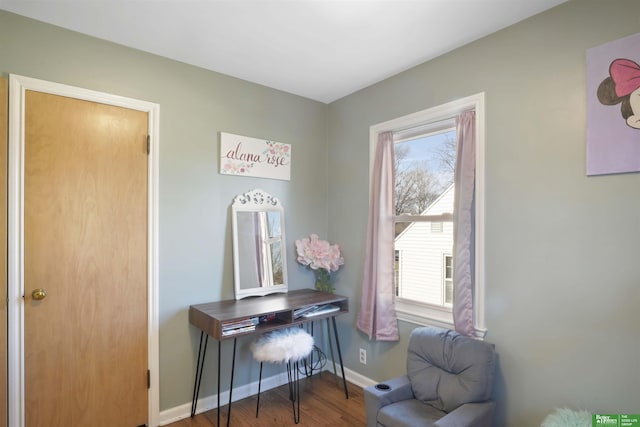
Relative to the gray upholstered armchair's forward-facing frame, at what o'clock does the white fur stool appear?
The white fur stool is roughly at 2 o'clock from the gray upholstered armchair.

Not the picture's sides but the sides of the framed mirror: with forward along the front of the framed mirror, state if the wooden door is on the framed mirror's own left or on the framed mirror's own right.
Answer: on the framed mirror's own right

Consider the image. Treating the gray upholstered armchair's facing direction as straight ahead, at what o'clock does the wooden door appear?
The wooden door is roughly at 1 o'clock from the gray upholstered armchair.

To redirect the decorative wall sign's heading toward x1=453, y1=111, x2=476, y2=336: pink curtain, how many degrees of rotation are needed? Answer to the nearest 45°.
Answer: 0° — it already faces it

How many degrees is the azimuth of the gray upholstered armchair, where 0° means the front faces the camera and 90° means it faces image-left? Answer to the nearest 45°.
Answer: approximately 45°

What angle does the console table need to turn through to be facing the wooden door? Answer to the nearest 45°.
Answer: approximately 135° to its right

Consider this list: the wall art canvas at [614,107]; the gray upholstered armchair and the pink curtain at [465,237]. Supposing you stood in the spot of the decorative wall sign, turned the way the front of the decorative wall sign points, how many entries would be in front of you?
3

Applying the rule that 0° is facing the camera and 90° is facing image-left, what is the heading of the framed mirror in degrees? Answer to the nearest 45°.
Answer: approximately 315°
